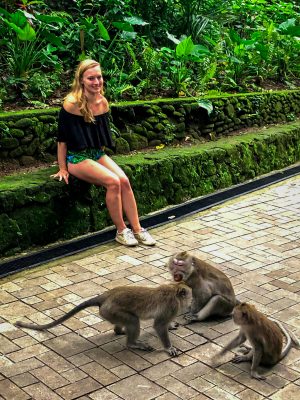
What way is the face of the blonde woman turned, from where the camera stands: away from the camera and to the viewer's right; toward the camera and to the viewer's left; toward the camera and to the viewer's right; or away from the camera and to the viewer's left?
toward the camera and to the viewer's right

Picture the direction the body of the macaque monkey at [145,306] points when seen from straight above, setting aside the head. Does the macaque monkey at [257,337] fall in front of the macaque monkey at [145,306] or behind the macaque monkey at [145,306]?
in front

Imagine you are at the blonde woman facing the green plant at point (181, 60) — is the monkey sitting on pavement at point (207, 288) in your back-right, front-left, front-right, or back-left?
back-right

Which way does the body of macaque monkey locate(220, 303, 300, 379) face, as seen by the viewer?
to the viewer's left

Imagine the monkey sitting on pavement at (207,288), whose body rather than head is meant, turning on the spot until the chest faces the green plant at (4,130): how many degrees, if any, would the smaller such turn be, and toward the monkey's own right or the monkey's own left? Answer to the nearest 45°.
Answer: approximately 45° to the monkey's own right

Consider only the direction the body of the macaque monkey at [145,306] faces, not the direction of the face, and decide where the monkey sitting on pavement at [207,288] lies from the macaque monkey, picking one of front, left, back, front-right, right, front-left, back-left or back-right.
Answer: front-left

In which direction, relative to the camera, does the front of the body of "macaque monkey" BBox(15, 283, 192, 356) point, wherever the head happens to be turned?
to the viewer's right

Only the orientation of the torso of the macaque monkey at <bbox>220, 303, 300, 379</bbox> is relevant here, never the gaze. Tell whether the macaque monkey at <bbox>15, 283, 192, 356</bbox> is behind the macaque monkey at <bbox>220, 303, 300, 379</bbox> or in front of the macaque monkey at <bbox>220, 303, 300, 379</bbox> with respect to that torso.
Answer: in front

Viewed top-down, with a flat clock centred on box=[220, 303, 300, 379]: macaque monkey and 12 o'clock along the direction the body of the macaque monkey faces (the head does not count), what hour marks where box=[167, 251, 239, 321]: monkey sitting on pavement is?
The monkey sitting on pavement is roughly at 2 o'clock from the macaque monkey.

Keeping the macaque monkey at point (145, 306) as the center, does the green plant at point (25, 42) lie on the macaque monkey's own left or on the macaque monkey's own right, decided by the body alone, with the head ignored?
on the macaque monkey's own left

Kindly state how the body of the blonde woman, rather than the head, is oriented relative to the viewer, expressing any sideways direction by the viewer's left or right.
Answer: facing the viewer and to the right of the viewer

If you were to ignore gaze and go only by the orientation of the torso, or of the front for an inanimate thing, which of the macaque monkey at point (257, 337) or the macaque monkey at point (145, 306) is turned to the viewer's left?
the macaque monkey at point (257, 337)

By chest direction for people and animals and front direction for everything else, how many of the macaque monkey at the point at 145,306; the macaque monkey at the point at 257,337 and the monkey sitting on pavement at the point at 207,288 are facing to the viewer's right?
1

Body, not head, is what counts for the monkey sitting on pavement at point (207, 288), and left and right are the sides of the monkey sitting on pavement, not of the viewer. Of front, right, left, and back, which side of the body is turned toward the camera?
left
